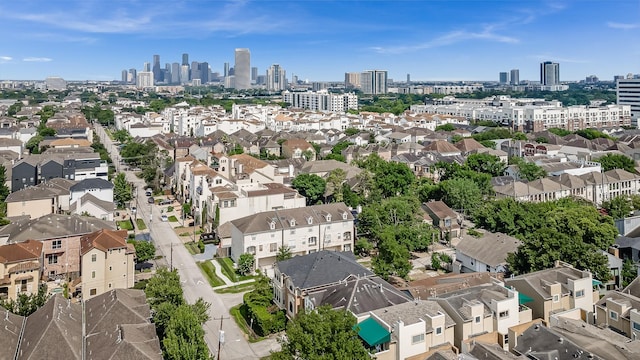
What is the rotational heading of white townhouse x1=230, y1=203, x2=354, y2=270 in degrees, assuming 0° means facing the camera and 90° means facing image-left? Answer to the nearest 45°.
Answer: approximately 0°
